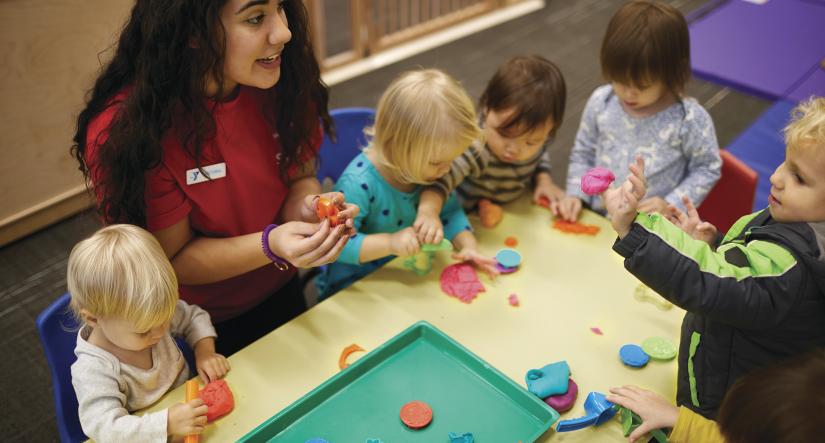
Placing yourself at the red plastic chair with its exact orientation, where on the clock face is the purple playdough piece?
The purple playdough piece is roughly at 11 o'clock from the red plastic chair.

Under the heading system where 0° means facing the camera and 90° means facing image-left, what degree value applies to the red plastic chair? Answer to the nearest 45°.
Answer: approximately 45°

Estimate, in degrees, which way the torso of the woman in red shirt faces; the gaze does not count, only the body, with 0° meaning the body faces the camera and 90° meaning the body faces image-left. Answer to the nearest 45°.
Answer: approximately 315°

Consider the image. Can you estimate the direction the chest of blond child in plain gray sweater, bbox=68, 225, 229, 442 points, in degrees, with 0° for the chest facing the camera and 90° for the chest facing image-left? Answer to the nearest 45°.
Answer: approximately 315°

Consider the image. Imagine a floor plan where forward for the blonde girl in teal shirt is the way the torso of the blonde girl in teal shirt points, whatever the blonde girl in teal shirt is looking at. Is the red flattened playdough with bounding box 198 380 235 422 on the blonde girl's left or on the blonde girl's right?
on the blonde girl's right

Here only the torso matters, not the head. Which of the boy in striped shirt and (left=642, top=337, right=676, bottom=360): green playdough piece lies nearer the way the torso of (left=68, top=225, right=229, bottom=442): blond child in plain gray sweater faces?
the green playdough piece
